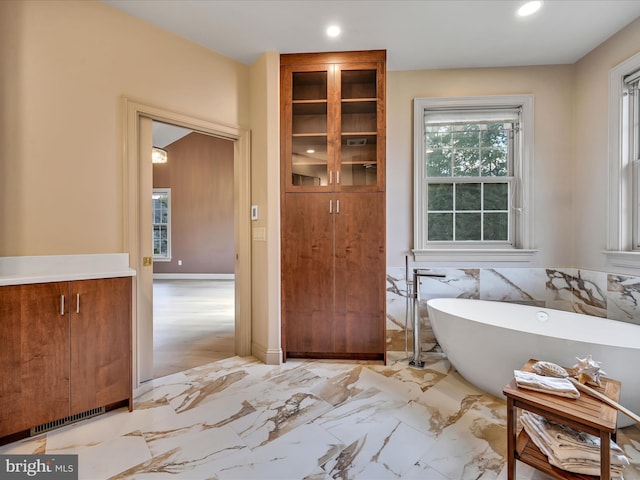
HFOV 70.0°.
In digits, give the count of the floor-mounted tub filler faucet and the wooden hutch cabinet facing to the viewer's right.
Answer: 1

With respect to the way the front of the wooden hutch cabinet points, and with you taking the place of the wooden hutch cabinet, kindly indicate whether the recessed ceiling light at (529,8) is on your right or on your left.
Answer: on your left

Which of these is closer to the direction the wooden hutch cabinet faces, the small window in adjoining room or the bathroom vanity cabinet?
the bathroom vanity cabinet

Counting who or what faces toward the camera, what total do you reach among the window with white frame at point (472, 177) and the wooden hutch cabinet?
2

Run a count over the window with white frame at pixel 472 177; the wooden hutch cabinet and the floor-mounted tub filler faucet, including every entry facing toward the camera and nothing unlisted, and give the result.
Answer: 2

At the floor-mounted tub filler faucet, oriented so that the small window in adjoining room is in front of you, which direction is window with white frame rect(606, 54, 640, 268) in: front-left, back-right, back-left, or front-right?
back-right

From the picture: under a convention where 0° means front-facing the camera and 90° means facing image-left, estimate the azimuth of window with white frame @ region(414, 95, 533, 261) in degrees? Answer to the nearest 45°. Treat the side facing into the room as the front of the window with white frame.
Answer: approximately 0°

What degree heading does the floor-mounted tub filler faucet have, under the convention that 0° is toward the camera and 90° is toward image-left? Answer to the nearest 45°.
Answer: approximately 270°
